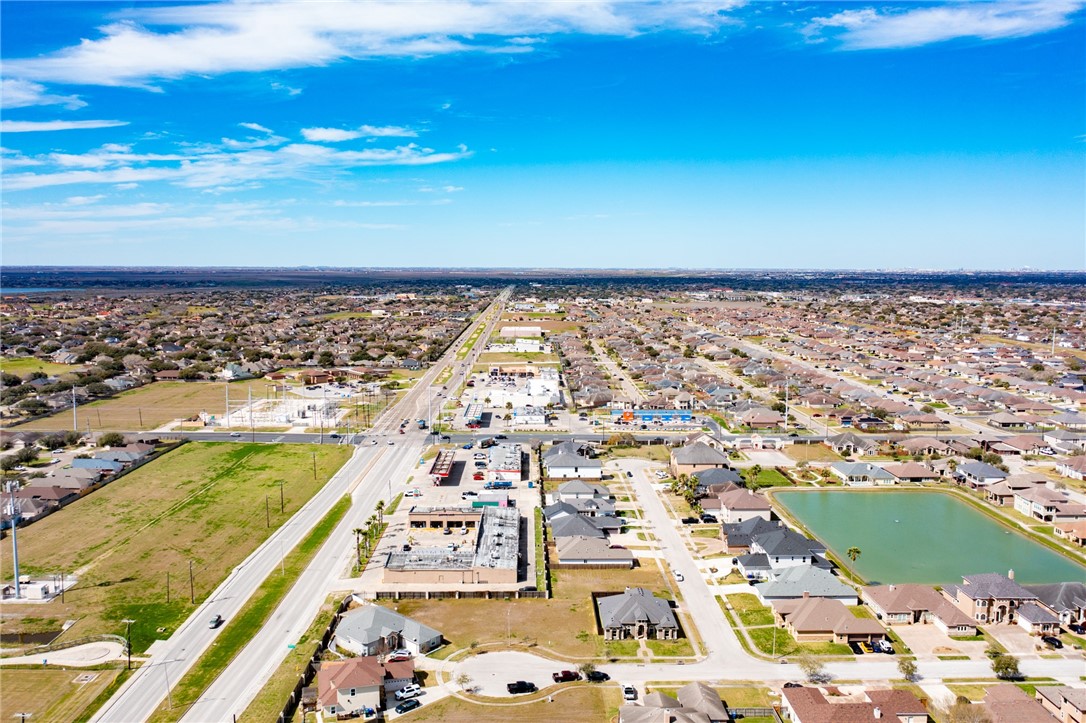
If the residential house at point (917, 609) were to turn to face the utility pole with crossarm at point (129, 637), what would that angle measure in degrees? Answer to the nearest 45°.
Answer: approximately 45° to its right

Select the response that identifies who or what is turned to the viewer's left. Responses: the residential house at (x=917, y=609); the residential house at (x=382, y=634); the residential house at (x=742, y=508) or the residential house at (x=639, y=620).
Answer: the residential house at (x=742, y=508)

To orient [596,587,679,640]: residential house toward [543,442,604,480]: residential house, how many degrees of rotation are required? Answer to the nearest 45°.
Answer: approximately 180°

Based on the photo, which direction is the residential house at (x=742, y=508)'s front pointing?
to the viewer's left

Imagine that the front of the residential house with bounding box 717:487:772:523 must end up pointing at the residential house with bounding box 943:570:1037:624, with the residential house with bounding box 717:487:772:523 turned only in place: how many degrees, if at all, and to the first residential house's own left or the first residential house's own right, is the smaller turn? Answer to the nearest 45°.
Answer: approximately 135° to the first residential house's own left

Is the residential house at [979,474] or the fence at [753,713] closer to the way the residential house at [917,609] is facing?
the fence

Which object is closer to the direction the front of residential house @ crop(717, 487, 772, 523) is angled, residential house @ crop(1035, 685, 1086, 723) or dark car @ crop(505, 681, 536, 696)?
the dark car

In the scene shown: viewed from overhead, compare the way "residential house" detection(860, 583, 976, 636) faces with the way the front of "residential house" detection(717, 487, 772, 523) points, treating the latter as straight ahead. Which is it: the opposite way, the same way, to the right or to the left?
to the left

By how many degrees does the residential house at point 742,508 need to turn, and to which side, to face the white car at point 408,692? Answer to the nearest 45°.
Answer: approximately 45° to its left

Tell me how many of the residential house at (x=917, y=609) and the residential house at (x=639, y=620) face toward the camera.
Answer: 2

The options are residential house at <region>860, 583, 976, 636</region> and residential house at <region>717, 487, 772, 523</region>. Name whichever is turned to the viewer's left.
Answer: residential house at <region>717, 487, 772, 523</region>

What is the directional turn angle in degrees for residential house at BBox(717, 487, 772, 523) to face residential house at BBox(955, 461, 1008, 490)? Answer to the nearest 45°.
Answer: approximately 135° to its right
